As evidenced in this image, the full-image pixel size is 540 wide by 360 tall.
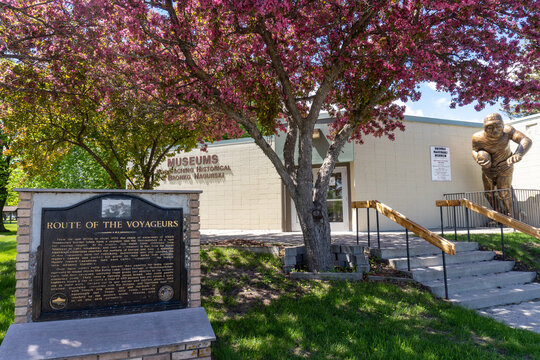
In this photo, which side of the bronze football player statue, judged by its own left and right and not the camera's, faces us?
front

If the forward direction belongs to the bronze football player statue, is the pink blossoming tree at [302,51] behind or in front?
in front

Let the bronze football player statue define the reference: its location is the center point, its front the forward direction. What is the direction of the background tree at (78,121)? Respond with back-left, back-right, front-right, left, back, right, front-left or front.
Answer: front-right
